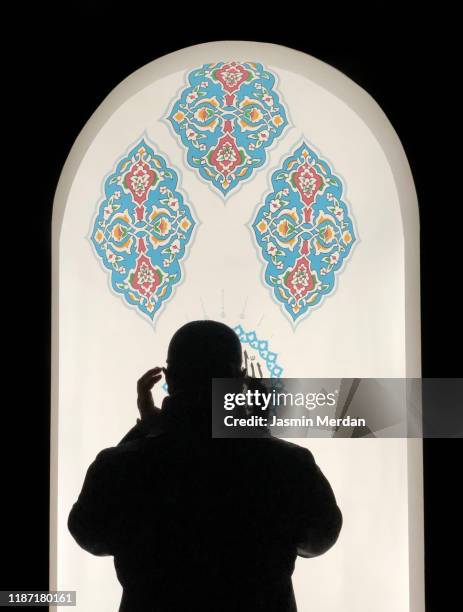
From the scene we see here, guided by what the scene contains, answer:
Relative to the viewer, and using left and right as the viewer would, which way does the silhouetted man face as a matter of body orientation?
facing away from the viewer

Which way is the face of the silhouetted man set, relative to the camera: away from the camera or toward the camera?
away from the camera
